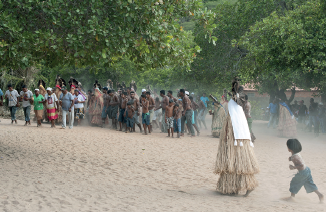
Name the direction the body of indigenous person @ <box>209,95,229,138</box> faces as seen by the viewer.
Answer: to the viewer's left

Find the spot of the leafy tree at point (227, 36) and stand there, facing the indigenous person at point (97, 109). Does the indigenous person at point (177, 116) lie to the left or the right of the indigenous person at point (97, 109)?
left

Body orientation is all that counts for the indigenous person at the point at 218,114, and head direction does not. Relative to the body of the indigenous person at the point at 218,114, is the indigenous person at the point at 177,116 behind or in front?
in front

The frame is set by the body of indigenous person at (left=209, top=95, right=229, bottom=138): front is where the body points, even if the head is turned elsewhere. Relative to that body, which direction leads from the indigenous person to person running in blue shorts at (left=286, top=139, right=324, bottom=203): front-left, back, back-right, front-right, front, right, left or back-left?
left

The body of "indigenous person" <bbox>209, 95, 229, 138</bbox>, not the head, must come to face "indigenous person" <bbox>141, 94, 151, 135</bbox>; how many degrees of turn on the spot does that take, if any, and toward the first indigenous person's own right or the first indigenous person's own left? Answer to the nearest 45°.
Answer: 0° — they already face them

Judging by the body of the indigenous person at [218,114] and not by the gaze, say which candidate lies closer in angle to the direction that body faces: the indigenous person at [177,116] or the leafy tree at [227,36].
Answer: the indigenous person
